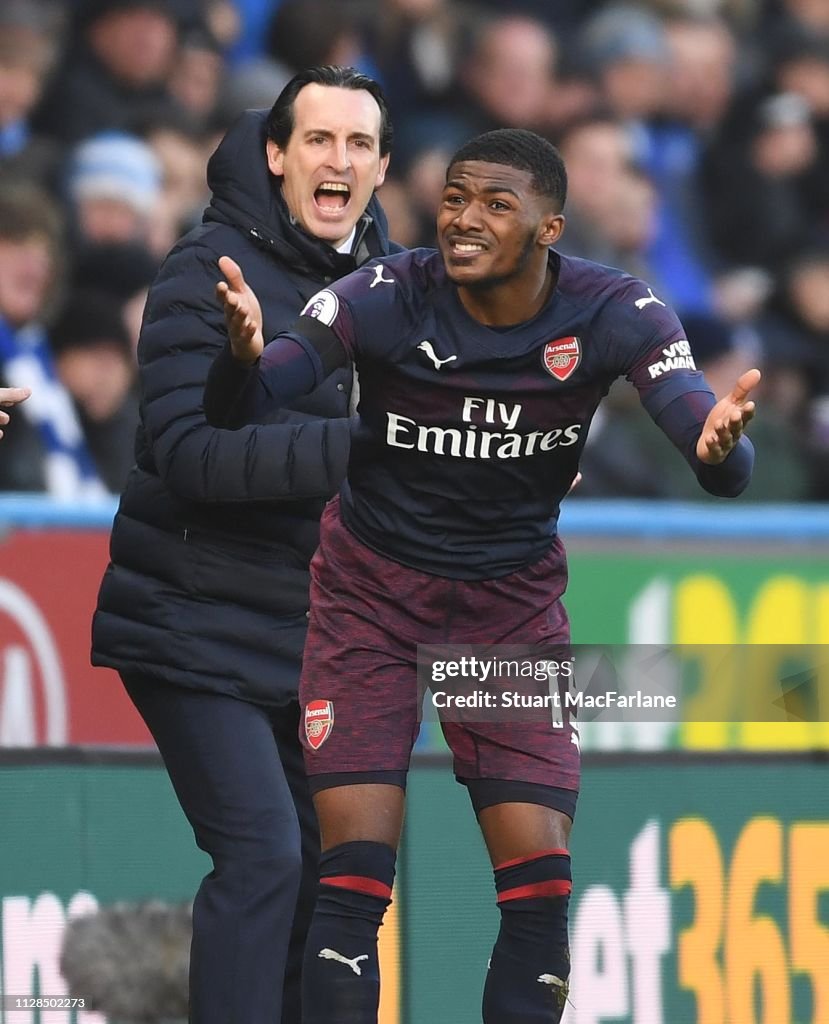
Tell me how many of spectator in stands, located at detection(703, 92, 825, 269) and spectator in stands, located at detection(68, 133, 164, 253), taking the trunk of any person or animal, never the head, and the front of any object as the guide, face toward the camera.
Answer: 2

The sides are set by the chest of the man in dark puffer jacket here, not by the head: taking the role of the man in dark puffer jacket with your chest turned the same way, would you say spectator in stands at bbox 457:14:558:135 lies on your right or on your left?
on your left

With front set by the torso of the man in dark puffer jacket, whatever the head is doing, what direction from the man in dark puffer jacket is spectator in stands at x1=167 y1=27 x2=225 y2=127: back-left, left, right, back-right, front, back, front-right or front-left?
back-left

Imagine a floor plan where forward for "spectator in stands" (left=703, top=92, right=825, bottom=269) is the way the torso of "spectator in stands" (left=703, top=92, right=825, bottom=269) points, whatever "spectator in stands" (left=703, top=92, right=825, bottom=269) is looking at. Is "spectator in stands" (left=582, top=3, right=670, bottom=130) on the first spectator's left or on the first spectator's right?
on the first spectator's right

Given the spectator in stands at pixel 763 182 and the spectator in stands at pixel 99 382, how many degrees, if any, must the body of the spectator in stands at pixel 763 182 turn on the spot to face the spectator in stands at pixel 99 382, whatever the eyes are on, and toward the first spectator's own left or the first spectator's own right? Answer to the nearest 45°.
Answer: approximately 45° to the first spectator's own right

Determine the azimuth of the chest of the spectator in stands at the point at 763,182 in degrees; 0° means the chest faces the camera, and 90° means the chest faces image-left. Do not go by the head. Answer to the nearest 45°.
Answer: approximately 0°

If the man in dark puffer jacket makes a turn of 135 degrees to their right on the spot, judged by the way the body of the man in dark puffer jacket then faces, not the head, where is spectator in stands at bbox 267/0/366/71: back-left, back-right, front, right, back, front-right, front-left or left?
right

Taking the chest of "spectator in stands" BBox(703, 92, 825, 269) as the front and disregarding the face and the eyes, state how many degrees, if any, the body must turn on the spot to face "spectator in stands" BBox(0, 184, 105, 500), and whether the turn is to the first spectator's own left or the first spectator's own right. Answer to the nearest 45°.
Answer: approximately 45° to the first spectator's own right

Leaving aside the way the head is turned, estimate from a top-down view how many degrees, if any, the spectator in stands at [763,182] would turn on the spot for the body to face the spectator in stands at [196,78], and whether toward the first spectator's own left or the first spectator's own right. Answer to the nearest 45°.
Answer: approximately 45° to the first spectator's own right

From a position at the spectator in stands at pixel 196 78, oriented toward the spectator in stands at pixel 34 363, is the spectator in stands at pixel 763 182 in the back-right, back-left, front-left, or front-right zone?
back-left
